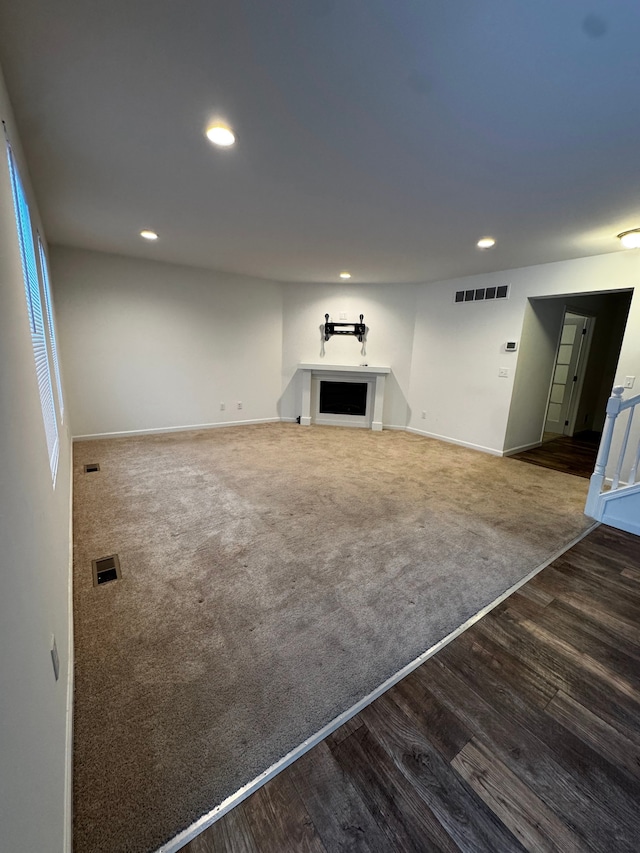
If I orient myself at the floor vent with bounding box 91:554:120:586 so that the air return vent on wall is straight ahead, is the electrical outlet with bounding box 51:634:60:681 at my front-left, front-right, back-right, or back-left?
back-right

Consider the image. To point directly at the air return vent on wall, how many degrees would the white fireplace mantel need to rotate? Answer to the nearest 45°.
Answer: approximately 45° to its left

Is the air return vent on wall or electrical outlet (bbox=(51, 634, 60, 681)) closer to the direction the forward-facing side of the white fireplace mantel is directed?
the electrical outlet

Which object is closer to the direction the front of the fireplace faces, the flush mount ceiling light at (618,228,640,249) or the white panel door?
the flush mount ceiling light

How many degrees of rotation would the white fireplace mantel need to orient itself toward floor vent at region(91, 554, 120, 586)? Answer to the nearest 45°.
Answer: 0° — it already faces it

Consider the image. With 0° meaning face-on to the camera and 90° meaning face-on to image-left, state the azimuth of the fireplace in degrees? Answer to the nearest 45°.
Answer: approximately 0°

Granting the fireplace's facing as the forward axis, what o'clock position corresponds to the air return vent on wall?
The air return vent on wall is roughly at 10 o'clock from the fireplace.

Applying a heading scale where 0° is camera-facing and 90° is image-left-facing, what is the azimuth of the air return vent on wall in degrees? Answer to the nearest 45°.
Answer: approximately 45°

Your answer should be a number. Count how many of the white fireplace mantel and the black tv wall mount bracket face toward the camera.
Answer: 2

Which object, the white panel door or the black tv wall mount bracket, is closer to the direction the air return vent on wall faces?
the black tv wall mount bracket

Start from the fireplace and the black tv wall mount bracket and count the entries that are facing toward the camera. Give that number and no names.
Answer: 2
